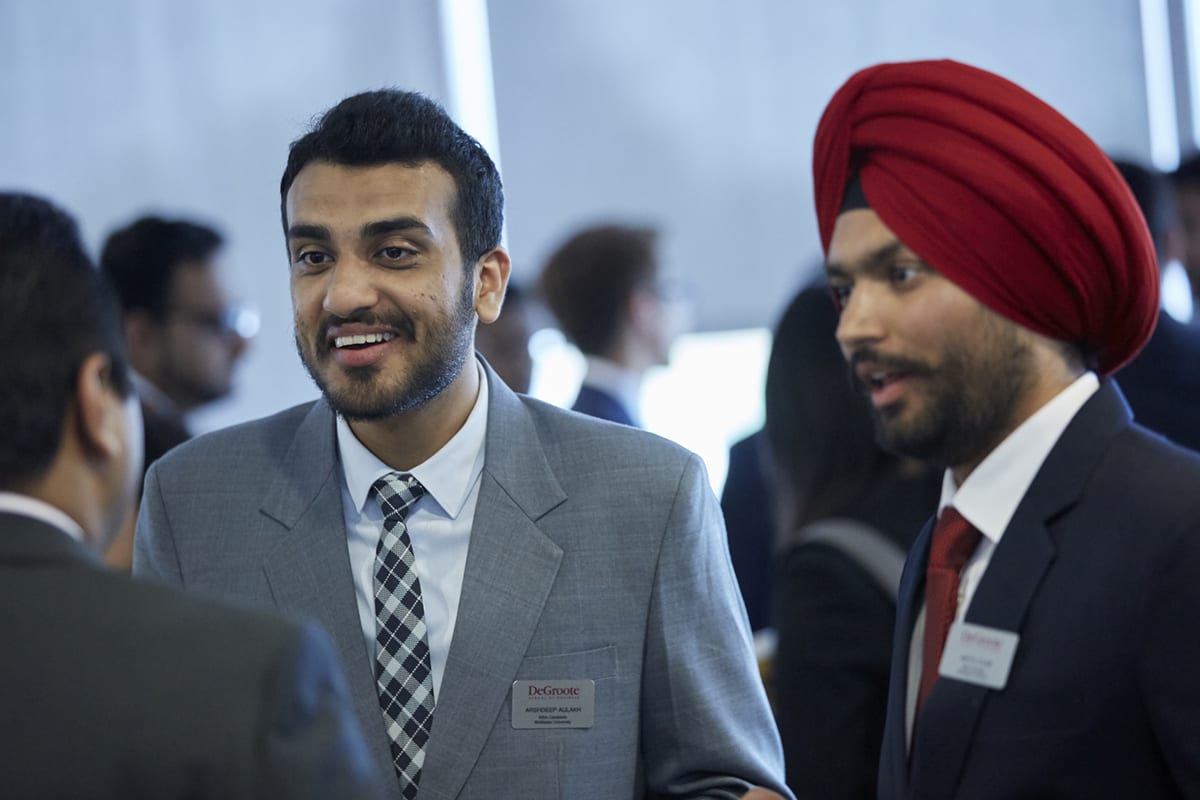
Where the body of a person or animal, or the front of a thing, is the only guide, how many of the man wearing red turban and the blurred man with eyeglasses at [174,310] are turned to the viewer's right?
1

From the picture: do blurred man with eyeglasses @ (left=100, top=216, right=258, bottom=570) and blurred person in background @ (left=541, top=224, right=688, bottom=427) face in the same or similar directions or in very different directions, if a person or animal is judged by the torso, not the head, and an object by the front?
same or similar directions

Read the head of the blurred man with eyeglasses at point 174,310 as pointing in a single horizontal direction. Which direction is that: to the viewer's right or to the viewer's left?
to the viewer's right

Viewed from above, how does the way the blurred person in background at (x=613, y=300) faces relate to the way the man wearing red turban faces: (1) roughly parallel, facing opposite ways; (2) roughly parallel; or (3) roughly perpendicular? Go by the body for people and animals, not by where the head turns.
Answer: roughly parallel, facing opposite ways

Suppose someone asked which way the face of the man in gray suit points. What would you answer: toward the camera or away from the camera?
toward the camera

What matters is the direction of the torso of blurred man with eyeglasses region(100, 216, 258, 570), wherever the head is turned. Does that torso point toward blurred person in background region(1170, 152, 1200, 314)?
yes

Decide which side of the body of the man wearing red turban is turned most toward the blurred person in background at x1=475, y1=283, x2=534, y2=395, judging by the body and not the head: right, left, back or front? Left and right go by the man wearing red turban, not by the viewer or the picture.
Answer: right

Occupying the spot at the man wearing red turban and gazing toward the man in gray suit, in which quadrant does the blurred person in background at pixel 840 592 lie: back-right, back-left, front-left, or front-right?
front-right

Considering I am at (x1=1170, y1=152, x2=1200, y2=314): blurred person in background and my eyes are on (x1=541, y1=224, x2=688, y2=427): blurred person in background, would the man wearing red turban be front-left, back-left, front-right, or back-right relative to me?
front-left

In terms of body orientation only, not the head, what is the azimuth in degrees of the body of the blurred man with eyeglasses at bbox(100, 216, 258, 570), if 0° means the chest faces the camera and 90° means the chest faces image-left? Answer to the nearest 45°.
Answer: approximately 270°

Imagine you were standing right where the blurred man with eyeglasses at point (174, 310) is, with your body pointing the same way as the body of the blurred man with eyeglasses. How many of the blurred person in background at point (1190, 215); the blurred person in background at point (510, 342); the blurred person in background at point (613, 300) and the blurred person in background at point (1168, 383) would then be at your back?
0

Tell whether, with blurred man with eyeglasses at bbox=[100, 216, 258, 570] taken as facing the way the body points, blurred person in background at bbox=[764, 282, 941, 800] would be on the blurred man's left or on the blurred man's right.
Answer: on the blurred man's right

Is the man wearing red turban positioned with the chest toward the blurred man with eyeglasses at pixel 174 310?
no
